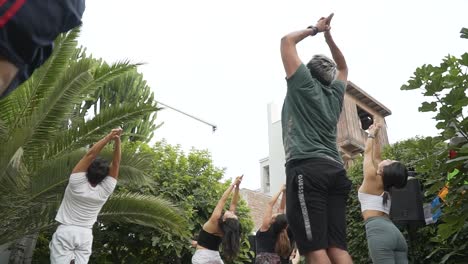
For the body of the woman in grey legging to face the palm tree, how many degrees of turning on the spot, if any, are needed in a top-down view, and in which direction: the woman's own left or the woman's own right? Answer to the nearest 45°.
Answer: approximately 45° to the woman's own left

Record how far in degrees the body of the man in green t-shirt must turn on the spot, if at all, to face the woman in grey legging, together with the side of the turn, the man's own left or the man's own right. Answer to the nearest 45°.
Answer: approximately 45° to the man's own right

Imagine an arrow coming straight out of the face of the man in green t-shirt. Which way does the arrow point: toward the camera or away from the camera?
away from the camera

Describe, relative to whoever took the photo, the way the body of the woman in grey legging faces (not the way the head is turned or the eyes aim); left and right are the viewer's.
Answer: facing away from the viewer and to the left of the viewer

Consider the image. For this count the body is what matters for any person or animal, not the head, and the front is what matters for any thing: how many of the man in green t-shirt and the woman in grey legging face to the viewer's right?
0

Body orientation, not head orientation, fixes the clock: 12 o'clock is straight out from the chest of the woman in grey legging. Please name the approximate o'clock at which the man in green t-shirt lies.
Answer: The man in green t-shirt is roughly at 8 o'clock from the woman in grey legging.

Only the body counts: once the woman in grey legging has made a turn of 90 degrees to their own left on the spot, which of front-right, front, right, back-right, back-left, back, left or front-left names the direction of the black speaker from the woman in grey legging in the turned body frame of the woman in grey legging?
back-right

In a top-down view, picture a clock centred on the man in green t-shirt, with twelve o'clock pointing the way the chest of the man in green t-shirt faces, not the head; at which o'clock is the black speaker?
The black speaker is roughly at 2 o'clock from the man in green t-shirt.

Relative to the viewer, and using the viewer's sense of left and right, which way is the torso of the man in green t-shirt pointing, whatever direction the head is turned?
facing away from the viewer and to the left of the viewer
